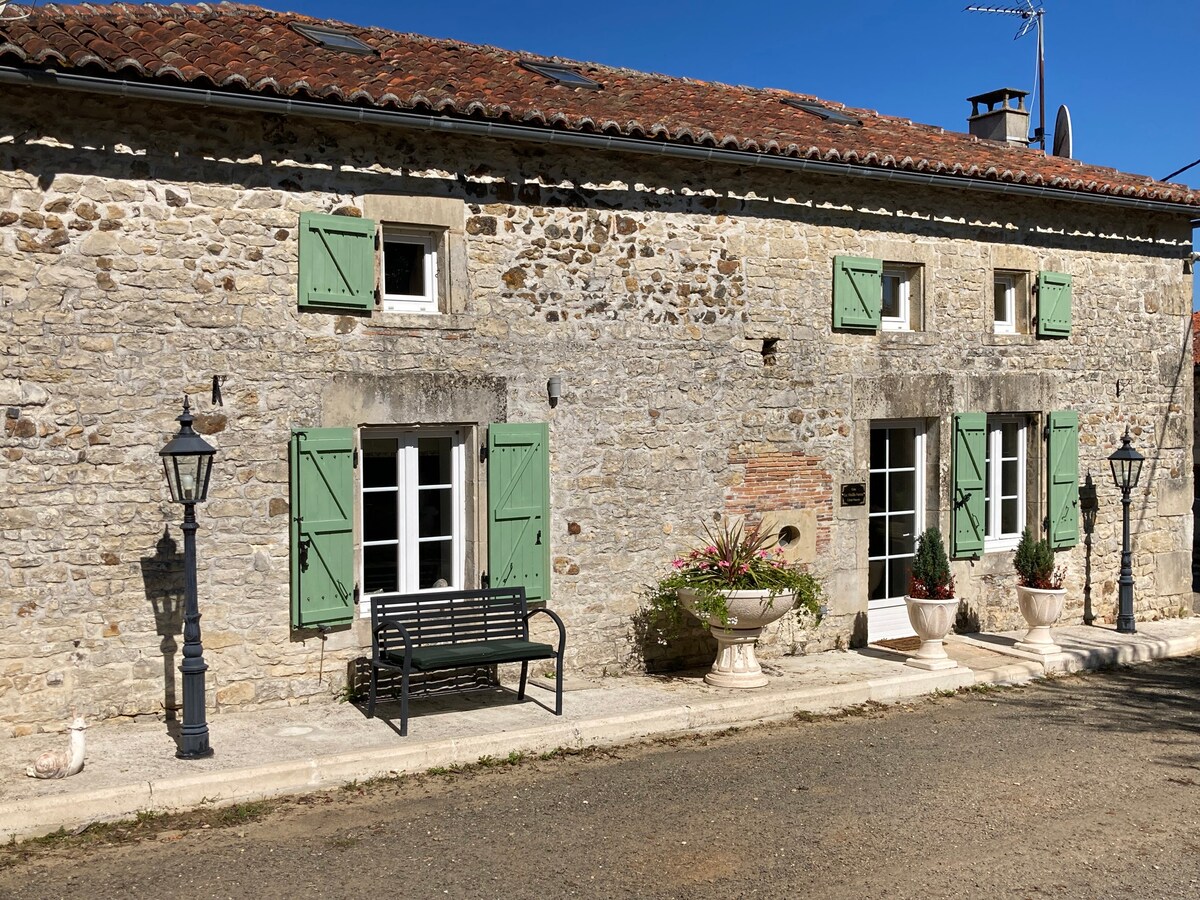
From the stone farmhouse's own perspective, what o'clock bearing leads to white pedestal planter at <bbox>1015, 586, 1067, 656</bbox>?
The white pedestal planter is roughly at 10 o'clock from the stone farmhouse.

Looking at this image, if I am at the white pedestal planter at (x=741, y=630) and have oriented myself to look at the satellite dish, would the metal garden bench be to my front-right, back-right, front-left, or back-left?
back-left

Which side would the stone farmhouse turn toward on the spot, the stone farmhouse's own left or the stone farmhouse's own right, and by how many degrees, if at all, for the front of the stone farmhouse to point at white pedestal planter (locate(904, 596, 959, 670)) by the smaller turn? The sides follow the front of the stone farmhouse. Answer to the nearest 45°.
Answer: approximately 45° to the stone farmhouse's own left

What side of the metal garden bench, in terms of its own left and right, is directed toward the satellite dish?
left

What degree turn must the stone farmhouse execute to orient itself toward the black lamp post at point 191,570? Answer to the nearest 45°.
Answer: approximately 90° to its right

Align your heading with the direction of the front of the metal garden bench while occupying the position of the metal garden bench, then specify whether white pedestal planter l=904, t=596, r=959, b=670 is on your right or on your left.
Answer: on your left

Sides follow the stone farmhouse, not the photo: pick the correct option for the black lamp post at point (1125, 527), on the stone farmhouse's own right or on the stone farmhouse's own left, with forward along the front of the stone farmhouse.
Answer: on the stone farmhouse's own left

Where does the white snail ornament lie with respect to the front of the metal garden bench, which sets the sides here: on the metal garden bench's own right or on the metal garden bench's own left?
on the metal garden bench's own right

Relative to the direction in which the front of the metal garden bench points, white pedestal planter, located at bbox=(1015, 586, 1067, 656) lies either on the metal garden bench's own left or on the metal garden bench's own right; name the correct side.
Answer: on the metal garden bench's own left

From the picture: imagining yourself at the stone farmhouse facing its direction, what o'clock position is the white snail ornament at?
The white snail ornament is roughly at 3 o'clock from the stone farmhouse.
